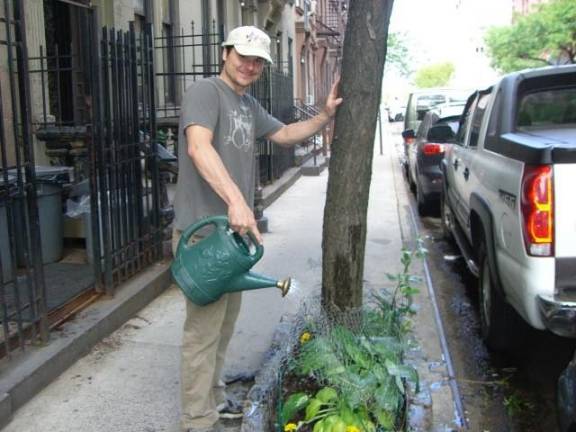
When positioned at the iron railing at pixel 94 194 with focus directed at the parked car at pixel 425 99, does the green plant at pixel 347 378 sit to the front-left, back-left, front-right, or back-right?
back-right

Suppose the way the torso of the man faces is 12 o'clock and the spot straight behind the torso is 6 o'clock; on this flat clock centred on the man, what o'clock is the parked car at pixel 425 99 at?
The parked car is roughly at 8 o'clock from the man.

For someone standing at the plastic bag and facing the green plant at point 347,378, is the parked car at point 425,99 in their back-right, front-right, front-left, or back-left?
back-left

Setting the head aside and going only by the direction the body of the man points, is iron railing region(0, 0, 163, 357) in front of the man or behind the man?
behind

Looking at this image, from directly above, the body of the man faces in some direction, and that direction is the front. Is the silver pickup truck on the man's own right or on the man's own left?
on the man's own left

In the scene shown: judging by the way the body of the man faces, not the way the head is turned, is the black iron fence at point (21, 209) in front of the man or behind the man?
behind

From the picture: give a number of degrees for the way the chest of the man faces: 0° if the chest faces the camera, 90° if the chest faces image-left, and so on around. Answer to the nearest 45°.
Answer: approximately 315°
